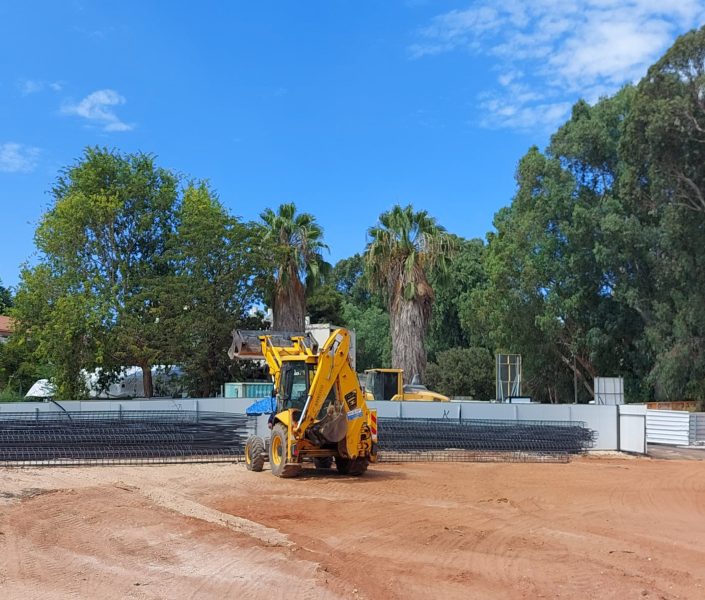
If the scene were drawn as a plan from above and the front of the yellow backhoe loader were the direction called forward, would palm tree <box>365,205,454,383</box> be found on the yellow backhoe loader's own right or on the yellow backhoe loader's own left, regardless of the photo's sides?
on the yellow backhoe loader's own right

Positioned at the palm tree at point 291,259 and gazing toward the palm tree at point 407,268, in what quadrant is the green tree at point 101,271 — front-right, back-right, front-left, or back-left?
back-right

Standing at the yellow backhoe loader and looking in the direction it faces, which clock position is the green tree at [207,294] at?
The green tree is roughly at 1 o'clock from the yellow backhoe loader.

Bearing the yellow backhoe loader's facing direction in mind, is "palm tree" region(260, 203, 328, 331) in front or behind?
in front

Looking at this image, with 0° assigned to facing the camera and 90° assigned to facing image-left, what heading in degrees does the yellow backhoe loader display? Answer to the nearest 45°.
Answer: approximately 135°

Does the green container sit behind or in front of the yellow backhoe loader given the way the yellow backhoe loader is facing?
in front

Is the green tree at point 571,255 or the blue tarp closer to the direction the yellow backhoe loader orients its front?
the blue tarp

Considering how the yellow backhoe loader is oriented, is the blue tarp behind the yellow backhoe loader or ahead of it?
ahead

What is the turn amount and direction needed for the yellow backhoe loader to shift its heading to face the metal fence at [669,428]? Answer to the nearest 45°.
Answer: approximately 90° to its right

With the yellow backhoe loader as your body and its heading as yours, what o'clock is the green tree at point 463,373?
The green tree is roughly at 2 o'clock from the yellow backhoe loader.

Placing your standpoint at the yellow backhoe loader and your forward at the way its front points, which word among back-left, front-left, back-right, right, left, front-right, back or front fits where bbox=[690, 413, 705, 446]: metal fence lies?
right

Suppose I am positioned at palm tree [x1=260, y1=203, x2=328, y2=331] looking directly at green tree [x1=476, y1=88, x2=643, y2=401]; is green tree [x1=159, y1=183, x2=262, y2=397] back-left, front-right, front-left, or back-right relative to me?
back-right
